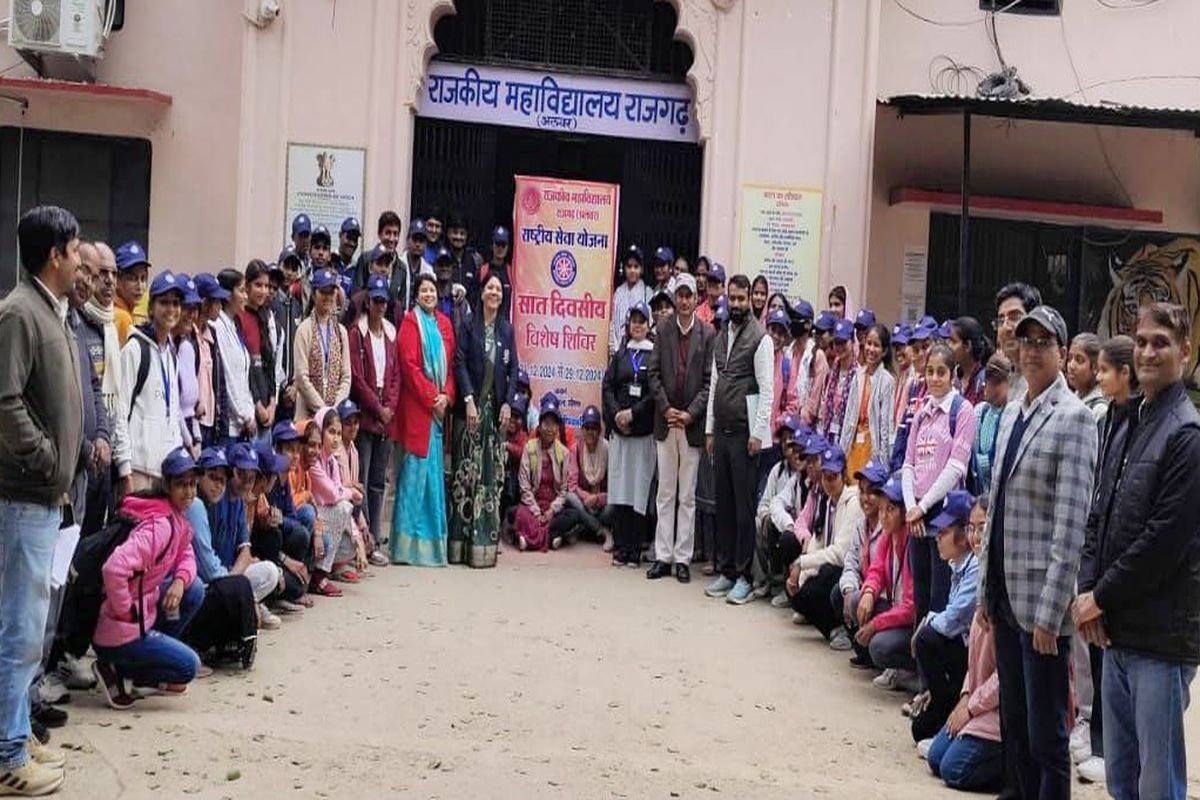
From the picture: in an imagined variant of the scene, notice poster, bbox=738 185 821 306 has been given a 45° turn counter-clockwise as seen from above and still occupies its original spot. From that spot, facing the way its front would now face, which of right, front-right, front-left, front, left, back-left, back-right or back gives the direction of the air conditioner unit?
back-right

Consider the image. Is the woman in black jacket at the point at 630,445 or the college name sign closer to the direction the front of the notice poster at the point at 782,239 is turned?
the woman in black jacket

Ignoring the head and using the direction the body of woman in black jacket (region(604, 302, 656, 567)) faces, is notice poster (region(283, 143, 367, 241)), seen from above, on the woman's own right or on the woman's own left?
on the woman's own right

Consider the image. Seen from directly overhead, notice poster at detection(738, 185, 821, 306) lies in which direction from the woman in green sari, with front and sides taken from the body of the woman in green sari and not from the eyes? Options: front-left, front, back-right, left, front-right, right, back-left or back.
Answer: back-left

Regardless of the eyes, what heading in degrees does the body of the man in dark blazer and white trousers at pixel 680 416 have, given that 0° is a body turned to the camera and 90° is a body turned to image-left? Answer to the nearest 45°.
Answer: approximately 0°

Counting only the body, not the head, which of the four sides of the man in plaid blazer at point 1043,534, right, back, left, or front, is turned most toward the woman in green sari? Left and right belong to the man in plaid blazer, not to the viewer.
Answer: right

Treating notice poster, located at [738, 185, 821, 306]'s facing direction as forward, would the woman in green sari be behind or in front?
in front
